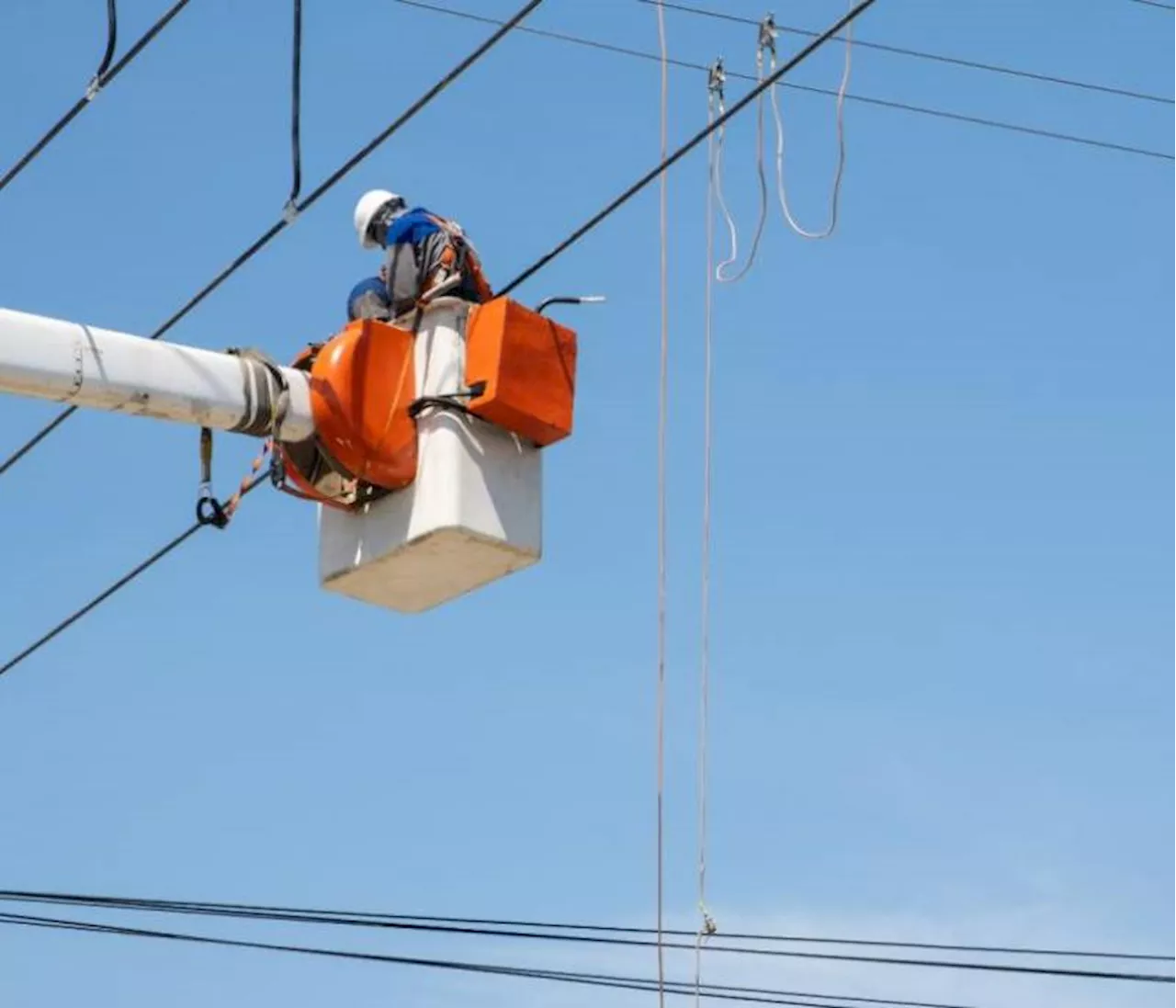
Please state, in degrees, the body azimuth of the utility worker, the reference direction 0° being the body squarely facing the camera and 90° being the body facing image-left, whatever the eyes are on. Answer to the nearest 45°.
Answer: approximately 90°
